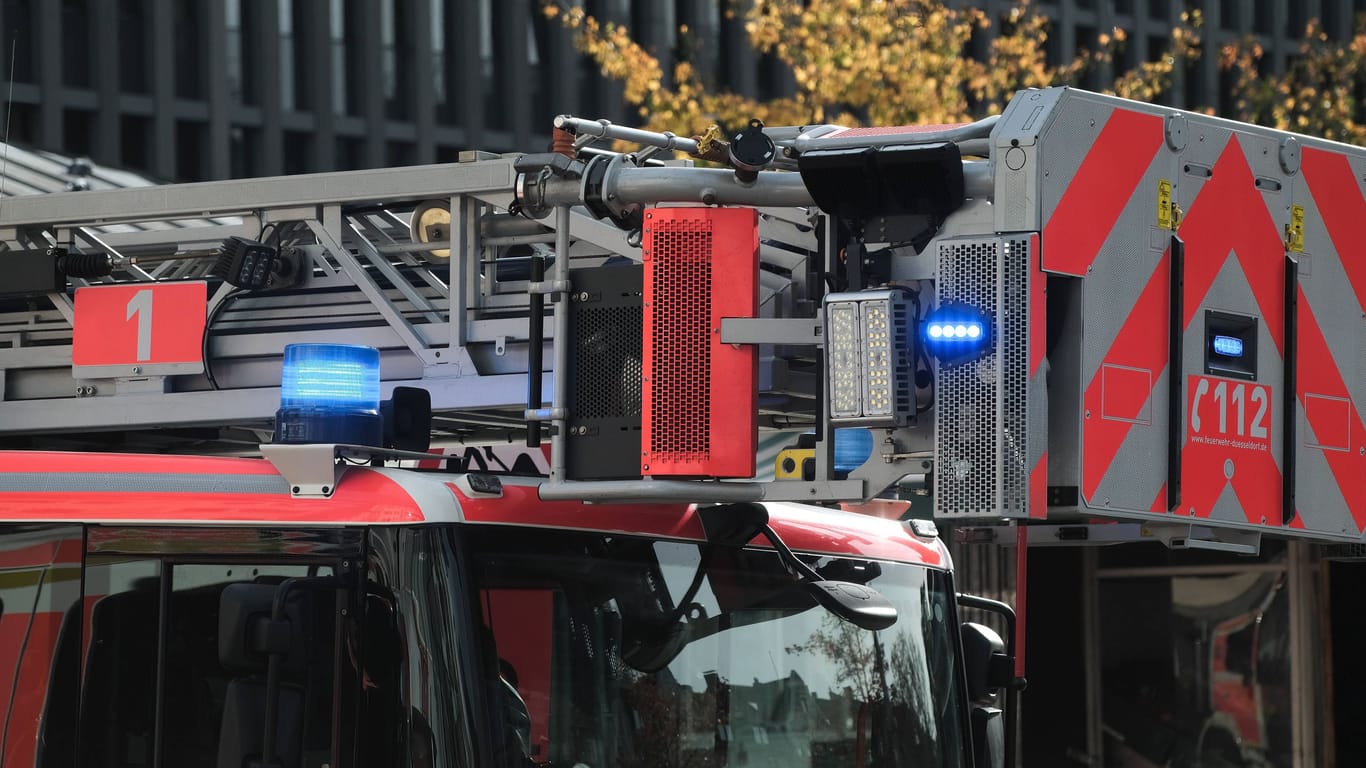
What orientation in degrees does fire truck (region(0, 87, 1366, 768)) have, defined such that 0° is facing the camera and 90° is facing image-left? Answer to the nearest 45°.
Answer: approximately 315°

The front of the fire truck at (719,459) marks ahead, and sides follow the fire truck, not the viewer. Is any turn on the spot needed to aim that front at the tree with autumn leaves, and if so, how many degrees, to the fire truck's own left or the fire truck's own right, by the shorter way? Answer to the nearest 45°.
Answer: approximately 135° to the fire truck's own left
